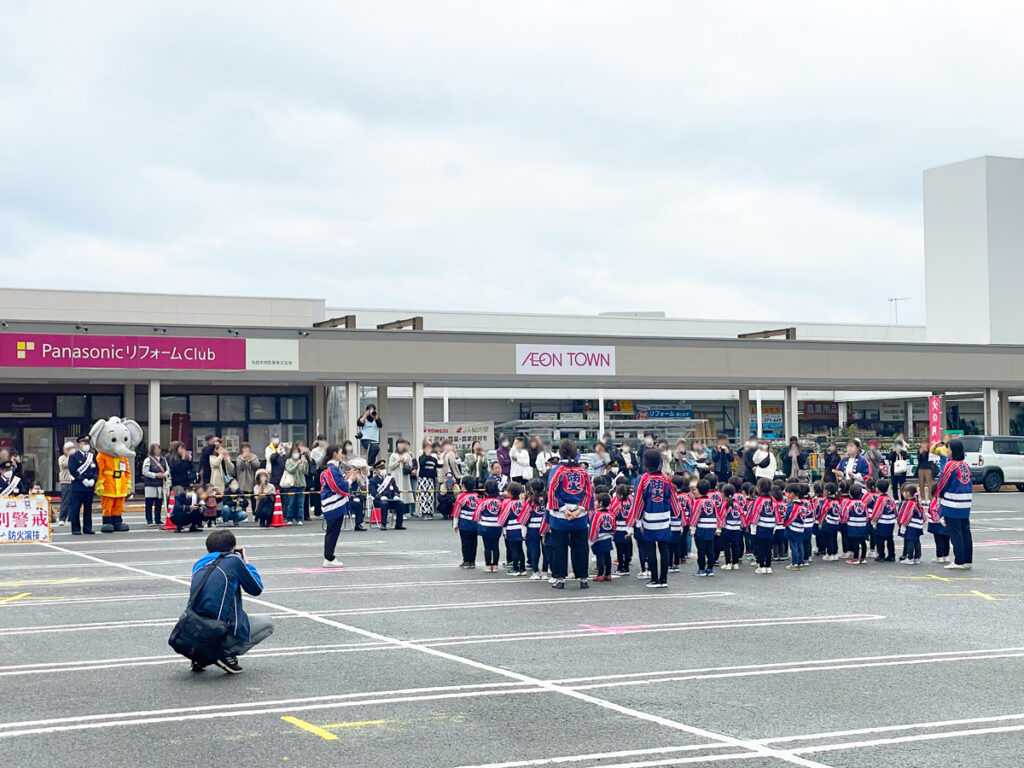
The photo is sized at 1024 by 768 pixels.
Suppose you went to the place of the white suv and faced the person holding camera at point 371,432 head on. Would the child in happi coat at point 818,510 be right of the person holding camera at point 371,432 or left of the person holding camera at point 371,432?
left

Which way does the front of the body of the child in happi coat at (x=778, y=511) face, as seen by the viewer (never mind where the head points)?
away from the camera

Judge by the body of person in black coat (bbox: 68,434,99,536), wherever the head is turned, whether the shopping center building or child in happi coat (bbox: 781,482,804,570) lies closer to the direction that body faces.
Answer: the child in happi coat

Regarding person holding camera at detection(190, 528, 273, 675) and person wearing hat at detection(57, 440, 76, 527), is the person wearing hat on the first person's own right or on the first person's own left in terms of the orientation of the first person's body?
on the first person's own left

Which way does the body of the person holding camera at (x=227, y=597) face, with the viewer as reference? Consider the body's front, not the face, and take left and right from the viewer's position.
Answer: facing away from the viewer and to the right of the viewer

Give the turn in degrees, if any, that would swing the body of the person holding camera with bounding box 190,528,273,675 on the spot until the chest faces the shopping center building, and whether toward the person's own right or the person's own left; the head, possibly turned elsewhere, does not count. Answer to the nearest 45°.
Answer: approximately 45° to the person's own left

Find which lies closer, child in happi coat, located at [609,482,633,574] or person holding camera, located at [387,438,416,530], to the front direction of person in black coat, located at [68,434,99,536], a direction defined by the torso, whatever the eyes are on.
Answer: the child in happi coat

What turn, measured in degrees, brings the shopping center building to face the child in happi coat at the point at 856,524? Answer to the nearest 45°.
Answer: approximately 45° to its left

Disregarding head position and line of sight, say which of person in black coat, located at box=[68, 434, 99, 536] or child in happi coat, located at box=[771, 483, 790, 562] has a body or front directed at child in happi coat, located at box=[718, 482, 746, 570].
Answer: the person in black coat

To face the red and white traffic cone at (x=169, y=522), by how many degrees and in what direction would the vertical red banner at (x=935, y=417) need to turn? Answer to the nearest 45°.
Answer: approximately 45° to its right

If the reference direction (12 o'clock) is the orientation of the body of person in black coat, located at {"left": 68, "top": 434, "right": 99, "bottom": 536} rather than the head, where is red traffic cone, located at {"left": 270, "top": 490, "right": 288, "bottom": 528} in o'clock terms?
The red traffic cone is roughly at 10 o'clock from the person in black coat.

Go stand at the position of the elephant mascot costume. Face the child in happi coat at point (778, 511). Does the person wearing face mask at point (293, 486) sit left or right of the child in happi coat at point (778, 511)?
left

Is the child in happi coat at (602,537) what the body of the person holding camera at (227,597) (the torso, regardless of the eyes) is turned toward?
yes
